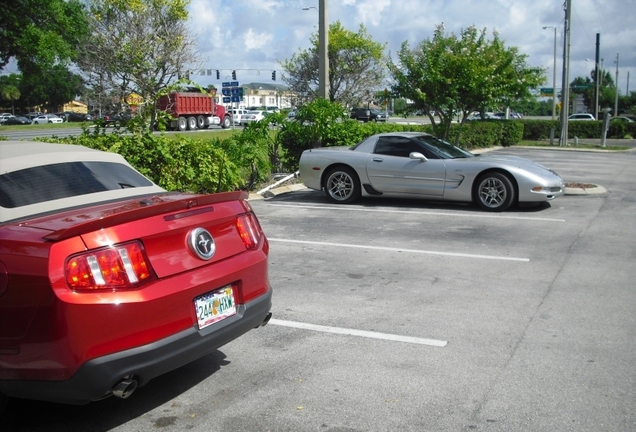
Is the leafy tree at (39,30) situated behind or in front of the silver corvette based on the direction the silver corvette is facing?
behind

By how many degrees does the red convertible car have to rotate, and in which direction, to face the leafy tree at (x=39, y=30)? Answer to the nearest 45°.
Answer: approximately 45° to its right

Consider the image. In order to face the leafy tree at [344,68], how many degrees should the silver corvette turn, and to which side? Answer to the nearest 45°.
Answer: approximately 90° to its left

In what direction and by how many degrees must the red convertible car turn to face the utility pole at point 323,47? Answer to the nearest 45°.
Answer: approximately 45° to its right

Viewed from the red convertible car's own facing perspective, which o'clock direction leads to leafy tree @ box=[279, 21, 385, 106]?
The leafy tree is roughly at 2 o'clock from the red convertible car.

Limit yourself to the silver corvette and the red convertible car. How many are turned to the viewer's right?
1

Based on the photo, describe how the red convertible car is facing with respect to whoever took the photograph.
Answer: facing away from the viewer and to the left of the viewer

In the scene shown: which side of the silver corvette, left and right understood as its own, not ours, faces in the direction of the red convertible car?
right

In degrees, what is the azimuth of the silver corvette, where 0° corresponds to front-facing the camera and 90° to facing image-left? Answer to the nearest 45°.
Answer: approximately 270°

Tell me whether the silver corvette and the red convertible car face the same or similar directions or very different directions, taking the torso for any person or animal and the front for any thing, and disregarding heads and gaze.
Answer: very different directions

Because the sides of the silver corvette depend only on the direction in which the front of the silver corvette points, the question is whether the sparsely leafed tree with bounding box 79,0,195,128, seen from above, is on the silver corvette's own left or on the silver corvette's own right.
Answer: on the silver corvette's own left

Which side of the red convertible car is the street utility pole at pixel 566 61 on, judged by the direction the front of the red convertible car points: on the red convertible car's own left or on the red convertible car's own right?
on the red convertible car's own right

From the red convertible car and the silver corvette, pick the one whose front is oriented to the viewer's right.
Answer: the silver corvette
